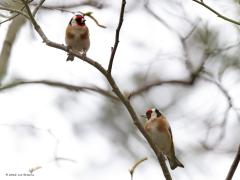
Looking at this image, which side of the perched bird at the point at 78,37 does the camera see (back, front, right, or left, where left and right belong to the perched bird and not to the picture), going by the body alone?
front

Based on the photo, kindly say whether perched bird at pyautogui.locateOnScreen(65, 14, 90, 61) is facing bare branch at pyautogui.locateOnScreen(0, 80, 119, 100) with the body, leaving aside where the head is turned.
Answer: no

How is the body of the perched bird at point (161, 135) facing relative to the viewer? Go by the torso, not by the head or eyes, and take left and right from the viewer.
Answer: facing the viewer and to the left of the viewer
